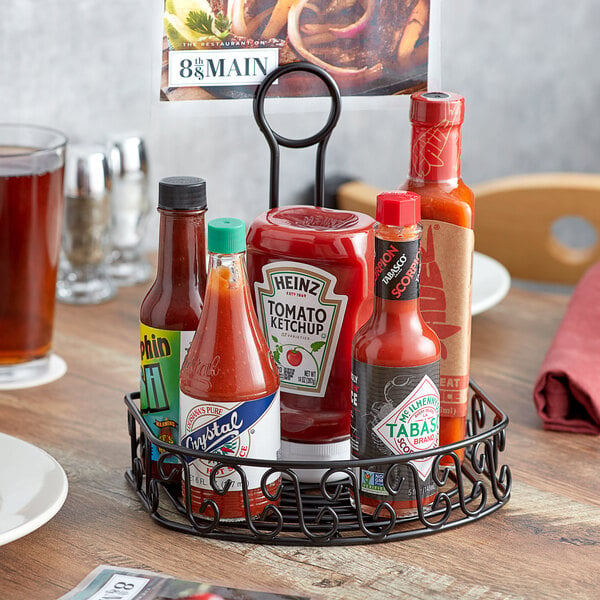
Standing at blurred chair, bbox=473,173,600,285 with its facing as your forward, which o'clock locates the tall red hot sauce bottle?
The tall red hot sauce bottle is roughly at 12 o'clock from the blurred chair.

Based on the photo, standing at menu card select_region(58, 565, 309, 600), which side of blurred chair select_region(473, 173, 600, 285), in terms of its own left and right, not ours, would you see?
front

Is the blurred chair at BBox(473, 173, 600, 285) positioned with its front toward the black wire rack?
yes

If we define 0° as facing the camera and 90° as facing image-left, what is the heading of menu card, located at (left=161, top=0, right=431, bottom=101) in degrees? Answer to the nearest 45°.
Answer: approximately 0°

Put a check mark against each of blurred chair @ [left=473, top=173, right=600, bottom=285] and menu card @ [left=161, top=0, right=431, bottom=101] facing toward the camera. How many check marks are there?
2

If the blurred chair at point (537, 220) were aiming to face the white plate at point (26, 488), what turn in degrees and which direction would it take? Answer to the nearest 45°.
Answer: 0° — it already faces it

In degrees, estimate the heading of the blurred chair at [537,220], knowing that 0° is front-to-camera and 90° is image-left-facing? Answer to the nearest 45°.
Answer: approximately 0°

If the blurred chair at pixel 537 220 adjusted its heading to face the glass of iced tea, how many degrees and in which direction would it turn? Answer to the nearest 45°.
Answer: approximately 45° to its right

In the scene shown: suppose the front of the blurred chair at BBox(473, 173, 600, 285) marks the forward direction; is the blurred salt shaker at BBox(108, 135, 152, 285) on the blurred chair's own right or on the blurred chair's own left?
on the blurred chair's own right
